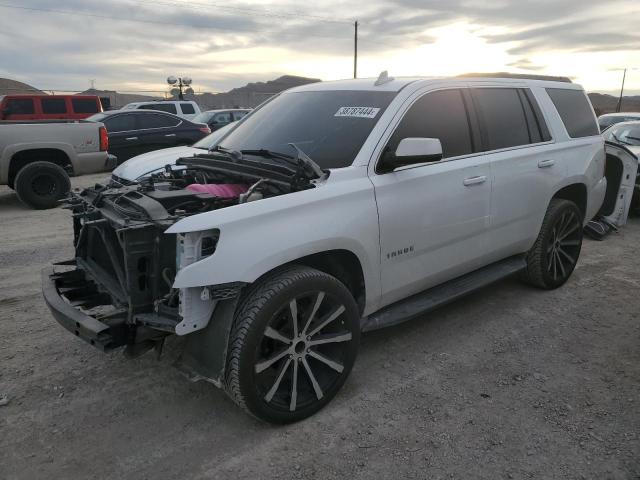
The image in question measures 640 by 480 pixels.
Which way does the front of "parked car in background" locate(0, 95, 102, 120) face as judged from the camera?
facing to the left of the viewer

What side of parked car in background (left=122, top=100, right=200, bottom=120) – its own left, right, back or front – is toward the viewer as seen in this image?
left

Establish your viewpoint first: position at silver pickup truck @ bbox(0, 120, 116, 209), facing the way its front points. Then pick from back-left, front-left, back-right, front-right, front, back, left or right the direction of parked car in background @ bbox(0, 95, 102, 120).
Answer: right

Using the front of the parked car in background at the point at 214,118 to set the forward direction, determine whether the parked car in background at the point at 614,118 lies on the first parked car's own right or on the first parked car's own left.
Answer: on the first parked car's own left

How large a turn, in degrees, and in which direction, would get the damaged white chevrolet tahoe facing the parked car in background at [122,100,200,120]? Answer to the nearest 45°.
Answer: approximately 135° to its right

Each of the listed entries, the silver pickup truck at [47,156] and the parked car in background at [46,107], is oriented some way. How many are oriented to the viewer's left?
2

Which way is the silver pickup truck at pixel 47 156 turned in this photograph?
to the viewer's left
